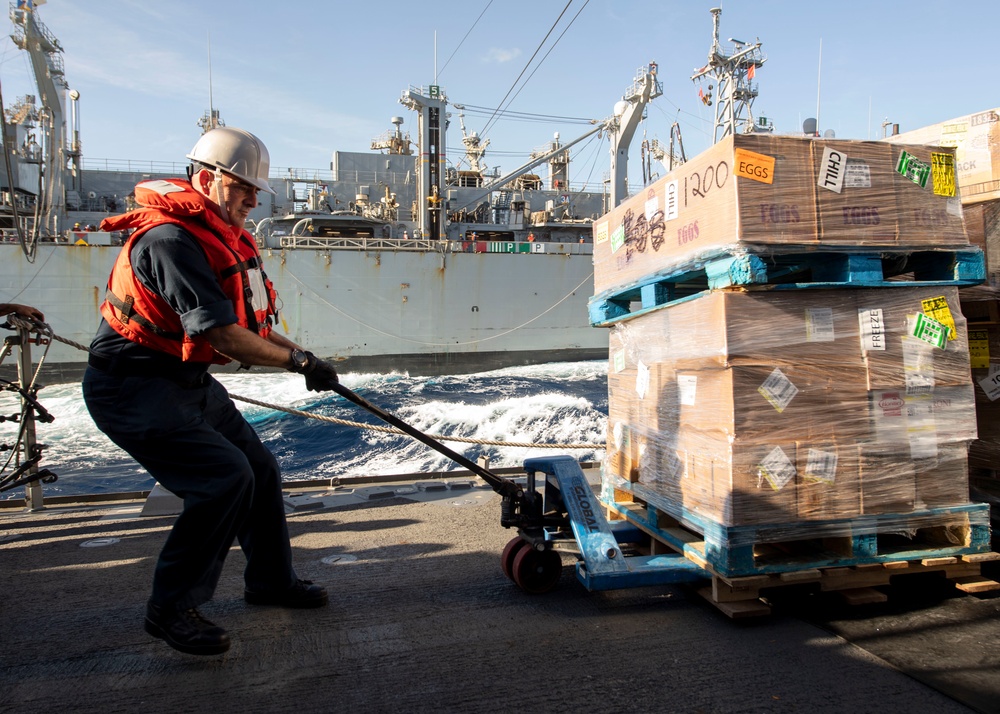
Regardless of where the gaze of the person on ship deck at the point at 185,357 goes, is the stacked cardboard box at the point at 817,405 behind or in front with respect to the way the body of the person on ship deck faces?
in front

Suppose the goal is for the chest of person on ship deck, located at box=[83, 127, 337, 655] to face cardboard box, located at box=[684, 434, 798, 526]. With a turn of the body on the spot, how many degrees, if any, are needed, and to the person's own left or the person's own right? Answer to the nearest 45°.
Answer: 0° — they already face it

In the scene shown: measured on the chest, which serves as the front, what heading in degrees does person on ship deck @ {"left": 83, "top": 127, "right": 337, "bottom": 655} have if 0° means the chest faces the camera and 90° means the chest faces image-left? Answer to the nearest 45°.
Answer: approximately 270°

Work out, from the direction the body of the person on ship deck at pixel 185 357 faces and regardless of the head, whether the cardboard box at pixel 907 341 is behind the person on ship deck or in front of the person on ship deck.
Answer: in front

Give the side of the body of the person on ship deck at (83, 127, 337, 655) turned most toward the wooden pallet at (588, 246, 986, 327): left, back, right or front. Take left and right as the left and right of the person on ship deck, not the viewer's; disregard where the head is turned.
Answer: front

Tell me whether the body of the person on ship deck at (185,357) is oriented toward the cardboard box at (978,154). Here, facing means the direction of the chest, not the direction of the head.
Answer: yes

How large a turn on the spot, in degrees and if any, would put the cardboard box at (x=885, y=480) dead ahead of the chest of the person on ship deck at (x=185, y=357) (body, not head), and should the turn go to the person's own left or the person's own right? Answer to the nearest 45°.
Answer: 0° — they already face it

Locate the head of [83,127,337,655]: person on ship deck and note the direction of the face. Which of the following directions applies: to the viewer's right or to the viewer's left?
to the viewer's right

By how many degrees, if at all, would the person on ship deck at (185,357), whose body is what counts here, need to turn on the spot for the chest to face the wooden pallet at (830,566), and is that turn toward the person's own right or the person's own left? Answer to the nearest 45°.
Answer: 0° — they already face it

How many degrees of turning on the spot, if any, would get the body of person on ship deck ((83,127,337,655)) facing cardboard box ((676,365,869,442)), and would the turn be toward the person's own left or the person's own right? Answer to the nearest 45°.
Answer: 0° — they already face it
